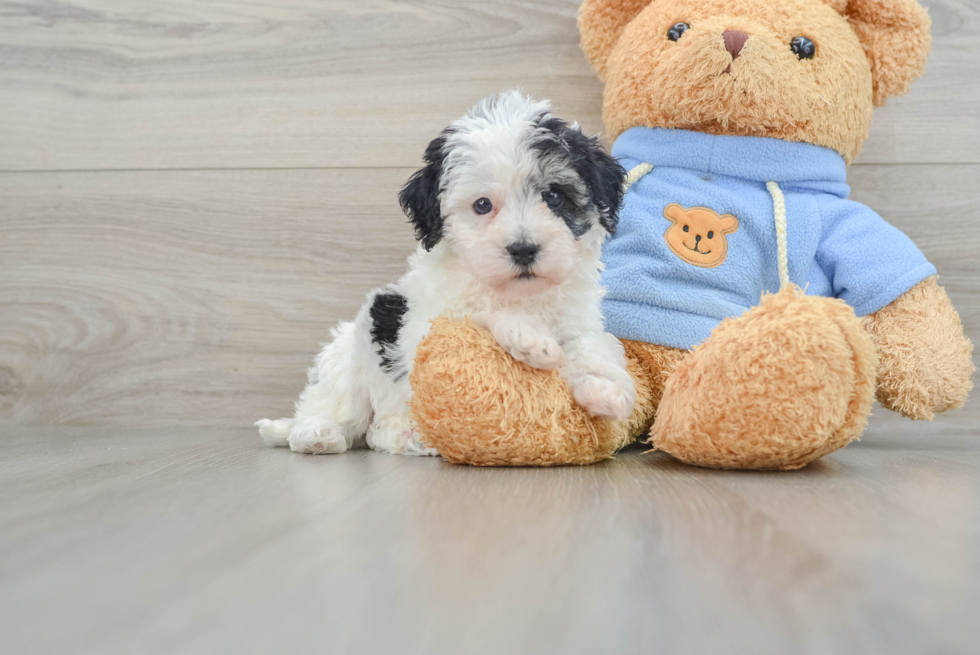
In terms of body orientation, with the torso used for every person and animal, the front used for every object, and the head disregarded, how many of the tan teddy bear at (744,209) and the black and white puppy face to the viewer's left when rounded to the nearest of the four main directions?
0

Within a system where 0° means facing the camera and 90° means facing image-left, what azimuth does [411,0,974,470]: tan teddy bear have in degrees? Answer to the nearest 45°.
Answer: approximately 0°

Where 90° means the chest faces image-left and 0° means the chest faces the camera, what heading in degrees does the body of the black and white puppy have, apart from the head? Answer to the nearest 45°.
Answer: approximately 315°
